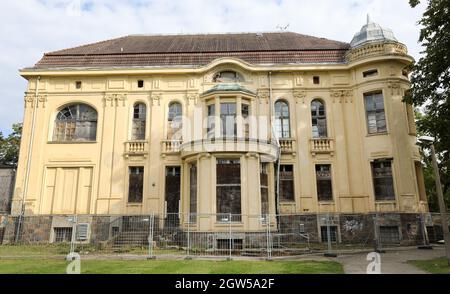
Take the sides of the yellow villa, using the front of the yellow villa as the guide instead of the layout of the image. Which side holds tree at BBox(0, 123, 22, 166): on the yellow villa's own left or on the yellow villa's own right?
on the yellow villa's own right

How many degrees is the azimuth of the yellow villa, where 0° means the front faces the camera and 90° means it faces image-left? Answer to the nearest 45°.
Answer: approximately 0°

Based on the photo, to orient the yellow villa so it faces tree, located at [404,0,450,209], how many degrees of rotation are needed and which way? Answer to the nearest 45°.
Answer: approximately 45° to its left
